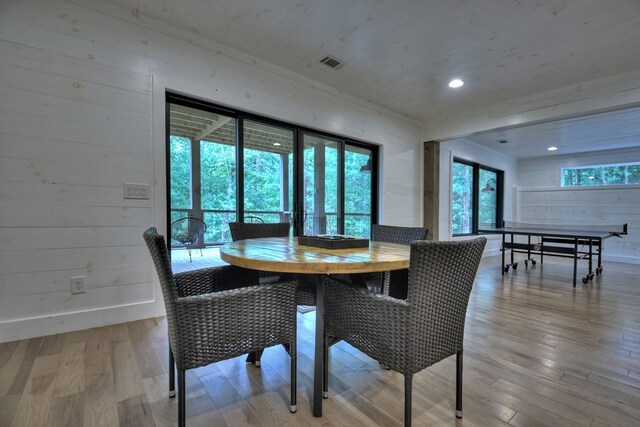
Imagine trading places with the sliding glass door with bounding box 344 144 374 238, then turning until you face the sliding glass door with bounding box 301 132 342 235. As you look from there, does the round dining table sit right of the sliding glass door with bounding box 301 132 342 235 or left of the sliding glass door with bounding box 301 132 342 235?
left

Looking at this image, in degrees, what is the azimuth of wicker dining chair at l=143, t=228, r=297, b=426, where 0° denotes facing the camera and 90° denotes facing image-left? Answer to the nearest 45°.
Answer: approximately 270°

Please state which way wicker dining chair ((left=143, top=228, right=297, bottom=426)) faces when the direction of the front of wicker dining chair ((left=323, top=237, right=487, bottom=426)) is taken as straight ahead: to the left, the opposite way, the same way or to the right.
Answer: to the right

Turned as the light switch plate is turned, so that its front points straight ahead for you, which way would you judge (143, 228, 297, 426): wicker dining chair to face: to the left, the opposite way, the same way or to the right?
to the left

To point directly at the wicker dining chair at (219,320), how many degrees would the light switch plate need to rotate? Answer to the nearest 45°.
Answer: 0° — it already faces it

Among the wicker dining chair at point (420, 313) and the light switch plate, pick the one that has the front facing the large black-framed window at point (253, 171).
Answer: the wicker dining chair

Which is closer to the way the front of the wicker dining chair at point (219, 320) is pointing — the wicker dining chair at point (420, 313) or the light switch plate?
the wicker dining chair

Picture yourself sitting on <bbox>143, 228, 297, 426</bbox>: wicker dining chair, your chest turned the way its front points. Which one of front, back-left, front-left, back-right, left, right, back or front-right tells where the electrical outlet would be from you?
back-left

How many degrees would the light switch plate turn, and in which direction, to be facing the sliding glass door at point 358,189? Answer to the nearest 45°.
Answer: approximately 90° to its left

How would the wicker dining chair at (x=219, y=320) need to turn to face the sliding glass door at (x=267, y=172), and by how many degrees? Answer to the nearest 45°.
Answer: approximately 90° to its left

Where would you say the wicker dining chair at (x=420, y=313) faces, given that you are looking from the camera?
facing away from the viewer and to the left of the viewer
